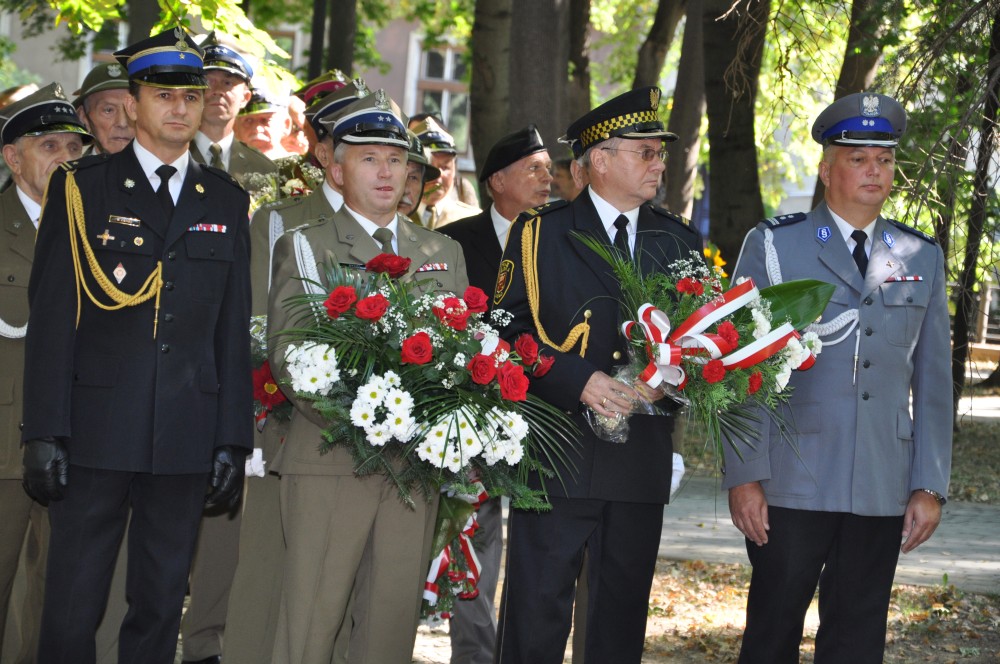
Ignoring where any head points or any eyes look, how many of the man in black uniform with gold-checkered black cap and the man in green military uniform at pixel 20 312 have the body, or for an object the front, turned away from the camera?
0

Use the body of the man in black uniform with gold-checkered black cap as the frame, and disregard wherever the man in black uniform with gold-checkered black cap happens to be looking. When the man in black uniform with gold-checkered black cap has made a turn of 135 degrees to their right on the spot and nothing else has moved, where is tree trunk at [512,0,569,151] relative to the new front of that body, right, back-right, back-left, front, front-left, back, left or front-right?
right

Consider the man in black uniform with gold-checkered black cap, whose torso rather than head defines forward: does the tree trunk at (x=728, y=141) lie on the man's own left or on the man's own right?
on the man's own left

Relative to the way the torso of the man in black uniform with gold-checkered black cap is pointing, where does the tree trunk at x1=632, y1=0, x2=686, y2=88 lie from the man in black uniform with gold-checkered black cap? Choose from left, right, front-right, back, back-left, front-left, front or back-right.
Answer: back-left

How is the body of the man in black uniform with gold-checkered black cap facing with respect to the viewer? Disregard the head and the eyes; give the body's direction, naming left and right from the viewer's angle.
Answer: facing the viewer and to the right of the viewer

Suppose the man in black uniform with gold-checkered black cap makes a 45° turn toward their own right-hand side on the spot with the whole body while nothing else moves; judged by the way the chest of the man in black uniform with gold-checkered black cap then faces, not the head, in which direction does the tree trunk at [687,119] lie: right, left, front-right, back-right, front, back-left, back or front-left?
back

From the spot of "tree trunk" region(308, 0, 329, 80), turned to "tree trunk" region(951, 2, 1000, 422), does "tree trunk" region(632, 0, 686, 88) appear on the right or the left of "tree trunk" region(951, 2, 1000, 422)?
left

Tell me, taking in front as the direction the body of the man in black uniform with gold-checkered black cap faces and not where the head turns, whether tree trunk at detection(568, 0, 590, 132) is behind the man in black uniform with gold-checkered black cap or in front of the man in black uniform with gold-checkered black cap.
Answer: behind

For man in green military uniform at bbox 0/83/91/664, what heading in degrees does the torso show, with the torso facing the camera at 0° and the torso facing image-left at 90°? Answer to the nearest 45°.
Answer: approximately 315°

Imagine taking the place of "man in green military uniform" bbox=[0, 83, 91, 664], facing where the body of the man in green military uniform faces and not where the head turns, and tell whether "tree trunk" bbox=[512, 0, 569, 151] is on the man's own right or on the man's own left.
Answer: on the man's own left

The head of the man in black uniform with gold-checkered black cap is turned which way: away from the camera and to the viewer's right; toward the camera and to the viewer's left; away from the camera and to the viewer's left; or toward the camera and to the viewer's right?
toward the camera and to the viewer's right
